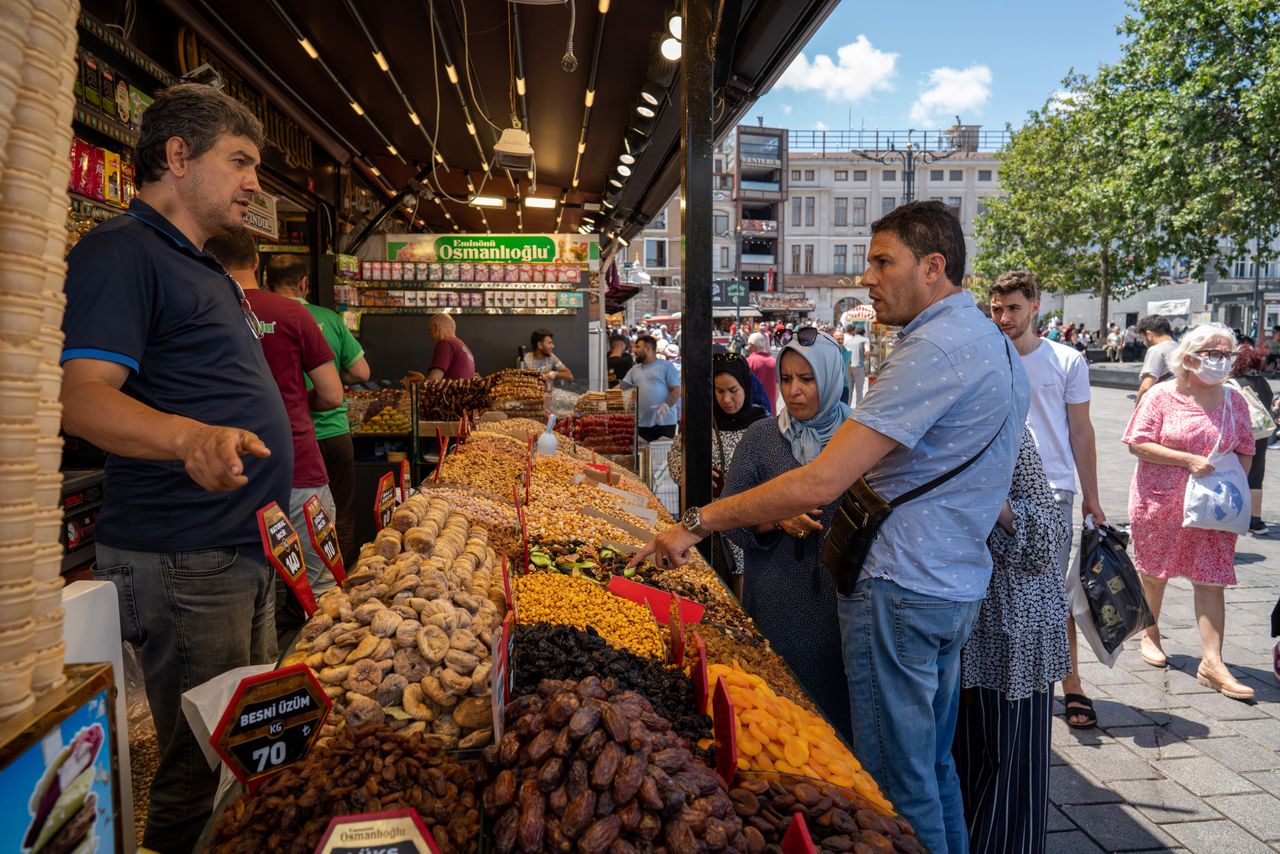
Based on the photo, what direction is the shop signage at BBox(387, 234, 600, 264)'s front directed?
toward the camera

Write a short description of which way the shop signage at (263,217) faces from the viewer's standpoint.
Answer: facing the viewer and to the right of the viewer

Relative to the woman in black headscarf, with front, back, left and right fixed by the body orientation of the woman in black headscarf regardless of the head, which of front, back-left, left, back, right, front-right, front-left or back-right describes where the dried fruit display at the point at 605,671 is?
front-left

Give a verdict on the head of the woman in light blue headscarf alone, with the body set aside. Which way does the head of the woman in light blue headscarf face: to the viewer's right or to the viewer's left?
to the viewer's left

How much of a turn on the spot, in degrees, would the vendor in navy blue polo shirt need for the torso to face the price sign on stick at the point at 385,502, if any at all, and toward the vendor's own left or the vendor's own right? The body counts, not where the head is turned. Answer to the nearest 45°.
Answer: approximately 45° to the vendor's own left

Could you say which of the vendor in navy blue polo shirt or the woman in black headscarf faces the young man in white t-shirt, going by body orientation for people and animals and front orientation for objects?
the vendor in navy blue polo shirt

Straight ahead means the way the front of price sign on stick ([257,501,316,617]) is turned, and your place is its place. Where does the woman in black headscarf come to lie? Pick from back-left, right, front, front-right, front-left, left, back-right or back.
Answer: left

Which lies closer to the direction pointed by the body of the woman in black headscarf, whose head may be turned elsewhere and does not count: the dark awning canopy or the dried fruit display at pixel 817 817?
the dried fruit display

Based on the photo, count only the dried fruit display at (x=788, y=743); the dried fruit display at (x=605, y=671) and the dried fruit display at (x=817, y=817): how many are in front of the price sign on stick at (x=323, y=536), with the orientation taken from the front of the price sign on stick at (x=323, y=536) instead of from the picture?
3

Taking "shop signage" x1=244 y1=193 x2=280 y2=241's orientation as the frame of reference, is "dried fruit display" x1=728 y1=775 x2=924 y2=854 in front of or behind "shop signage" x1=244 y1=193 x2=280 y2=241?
in front

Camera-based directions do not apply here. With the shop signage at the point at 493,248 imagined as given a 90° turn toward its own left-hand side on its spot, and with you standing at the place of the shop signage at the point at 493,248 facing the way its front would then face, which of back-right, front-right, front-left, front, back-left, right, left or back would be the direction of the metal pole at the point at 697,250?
right

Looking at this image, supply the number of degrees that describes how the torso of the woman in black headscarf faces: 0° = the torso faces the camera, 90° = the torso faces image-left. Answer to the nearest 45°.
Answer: approximately 45°

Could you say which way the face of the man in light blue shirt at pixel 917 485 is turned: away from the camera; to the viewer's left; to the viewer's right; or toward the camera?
to the viewer's left

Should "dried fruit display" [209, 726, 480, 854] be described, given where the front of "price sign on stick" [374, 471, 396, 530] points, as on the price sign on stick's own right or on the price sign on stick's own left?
on the price sign on stick's own right

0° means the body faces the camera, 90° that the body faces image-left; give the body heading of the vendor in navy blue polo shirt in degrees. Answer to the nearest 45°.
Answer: approximately 270°

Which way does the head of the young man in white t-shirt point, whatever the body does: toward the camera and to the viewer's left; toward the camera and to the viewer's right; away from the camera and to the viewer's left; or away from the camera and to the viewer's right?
toward the camera and to the viewer's left
